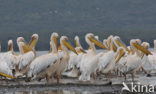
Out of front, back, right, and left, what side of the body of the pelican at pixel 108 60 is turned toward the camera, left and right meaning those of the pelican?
right

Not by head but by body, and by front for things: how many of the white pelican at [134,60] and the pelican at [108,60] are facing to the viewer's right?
2

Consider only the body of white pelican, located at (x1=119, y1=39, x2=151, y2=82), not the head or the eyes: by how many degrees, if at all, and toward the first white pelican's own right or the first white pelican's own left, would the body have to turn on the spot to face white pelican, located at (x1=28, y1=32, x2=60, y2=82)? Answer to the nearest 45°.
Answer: approximately 135° to the first white pelican's own right

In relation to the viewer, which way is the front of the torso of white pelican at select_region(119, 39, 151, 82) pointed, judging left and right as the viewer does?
facing to the right of the viewer
